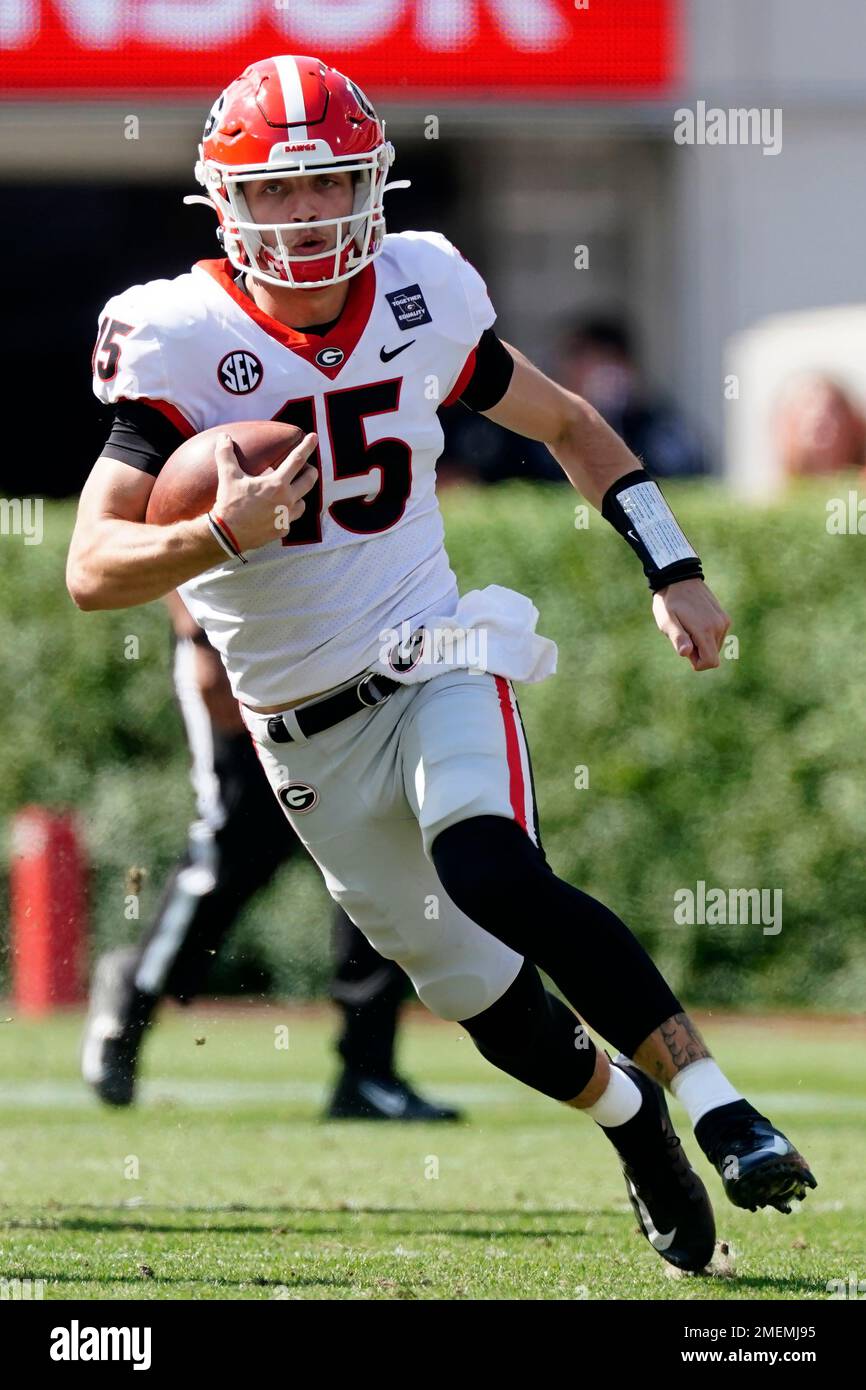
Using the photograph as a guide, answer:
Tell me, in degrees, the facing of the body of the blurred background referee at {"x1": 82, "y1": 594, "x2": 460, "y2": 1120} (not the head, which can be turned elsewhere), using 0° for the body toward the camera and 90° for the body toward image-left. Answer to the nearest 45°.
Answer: approximately 270°

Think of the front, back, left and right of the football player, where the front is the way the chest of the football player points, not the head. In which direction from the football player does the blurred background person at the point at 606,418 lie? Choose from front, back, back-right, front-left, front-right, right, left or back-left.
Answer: back

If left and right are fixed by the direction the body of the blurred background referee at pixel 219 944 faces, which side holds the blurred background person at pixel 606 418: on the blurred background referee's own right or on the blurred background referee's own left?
on the blurred background referee's own left
